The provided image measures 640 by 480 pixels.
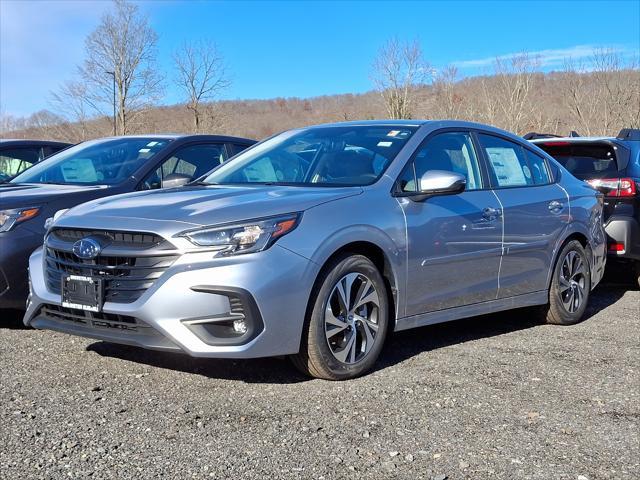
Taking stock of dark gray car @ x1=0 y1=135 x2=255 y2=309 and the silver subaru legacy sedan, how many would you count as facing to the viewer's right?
0

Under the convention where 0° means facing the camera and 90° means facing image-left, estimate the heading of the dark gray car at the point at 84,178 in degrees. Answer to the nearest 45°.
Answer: approximately 45°

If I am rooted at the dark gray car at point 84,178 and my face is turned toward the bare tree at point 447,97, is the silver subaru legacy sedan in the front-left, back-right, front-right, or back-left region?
back-right

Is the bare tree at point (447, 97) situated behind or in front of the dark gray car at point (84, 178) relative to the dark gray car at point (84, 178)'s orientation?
behind

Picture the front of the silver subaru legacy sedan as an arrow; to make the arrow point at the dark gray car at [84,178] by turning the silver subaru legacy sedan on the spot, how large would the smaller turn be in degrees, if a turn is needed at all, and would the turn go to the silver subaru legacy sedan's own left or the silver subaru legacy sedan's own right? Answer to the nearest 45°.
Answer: approximately 90° to the silver subaru legacy sedan's own right

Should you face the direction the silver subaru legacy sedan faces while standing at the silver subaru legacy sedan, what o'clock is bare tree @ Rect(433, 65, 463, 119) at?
The bare tree is roughly at 5 o'clock from the silver subaru legacy sedan.

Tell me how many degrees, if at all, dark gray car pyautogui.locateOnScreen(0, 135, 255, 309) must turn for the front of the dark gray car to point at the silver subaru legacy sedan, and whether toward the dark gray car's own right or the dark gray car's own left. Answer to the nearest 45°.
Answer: approximately 90° to the dark gray car's own left

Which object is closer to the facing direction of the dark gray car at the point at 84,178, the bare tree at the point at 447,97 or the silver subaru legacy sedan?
the silver subaru legacy sedan
